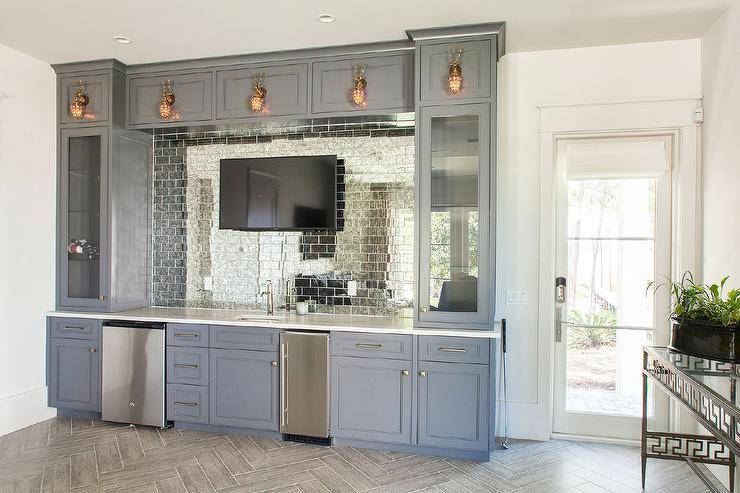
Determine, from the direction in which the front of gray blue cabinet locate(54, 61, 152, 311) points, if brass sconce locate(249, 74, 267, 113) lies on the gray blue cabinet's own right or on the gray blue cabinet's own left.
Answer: on the gray blue cabinet's own left

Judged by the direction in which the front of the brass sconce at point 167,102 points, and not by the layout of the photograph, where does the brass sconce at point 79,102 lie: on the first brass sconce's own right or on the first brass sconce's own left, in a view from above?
on the first brass sconce's own right

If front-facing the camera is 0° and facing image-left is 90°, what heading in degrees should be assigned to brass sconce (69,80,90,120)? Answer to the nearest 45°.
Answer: approximately 45°

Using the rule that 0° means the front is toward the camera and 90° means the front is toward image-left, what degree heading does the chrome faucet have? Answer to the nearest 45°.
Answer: approximately 45°
